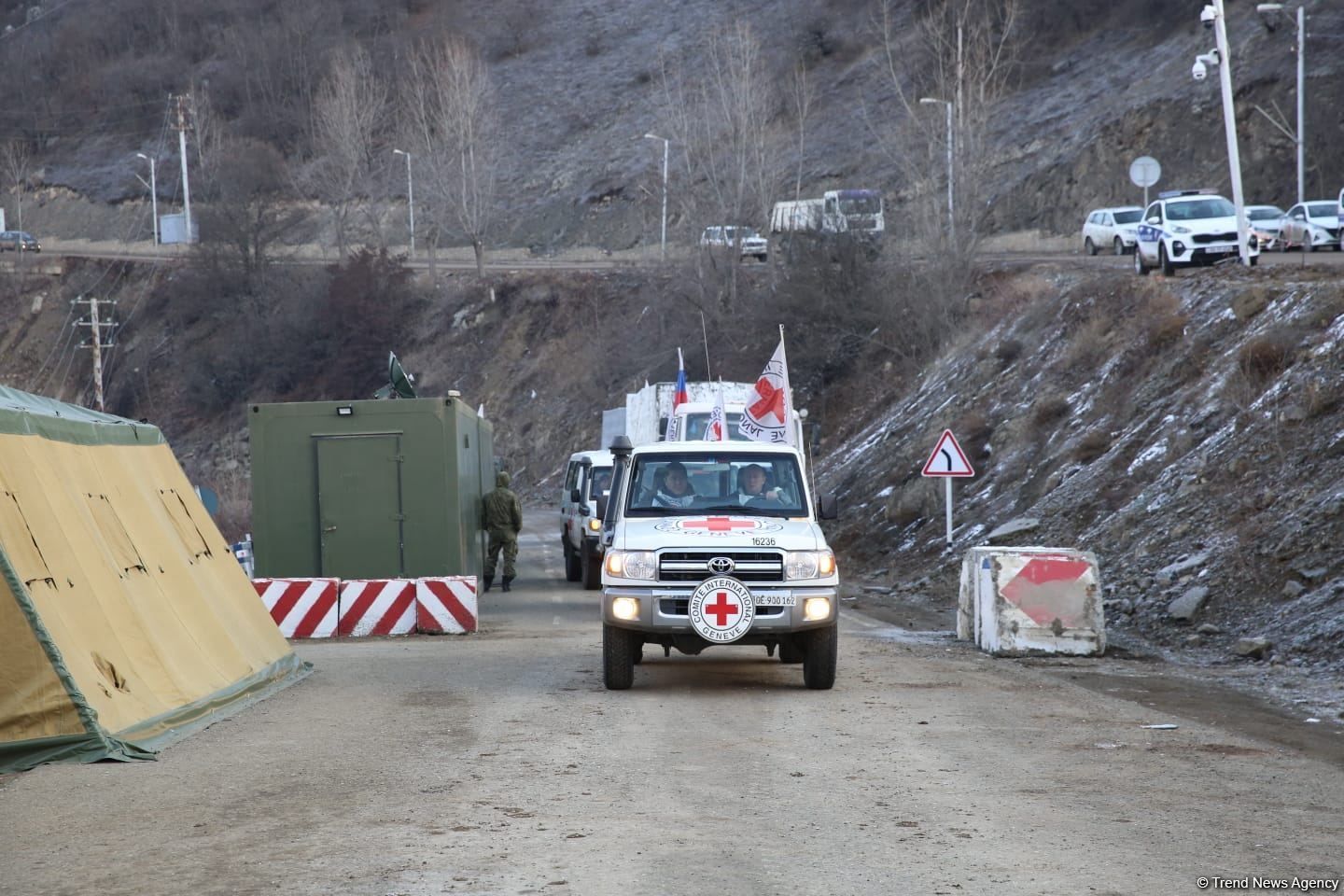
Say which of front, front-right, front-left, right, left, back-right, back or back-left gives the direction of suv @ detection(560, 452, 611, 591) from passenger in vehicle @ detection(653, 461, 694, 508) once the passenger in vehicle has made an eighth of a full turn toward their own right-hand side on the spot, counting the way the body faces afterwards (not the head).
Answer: back-right

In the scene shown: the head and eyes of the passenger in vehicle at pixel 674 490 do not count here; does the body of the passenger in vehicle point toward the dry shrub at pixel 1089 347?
no

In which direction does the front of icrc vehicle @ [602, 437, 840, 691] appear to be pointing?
toward the camera

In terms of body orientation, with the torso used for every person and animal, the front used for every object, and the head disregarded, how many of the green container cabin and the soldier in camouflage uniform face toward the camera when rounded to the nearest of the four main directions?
1

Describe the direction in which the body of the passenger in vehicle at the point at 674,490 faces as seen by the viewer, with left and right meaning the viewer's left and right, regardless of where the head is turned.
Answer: facing the viewer

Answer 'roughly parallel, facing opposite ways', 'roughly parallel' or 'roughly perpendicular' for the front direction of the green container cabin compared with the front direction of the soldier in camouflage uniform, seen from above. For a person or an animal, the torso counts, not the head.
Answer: roughly parallel, facing opposite ways

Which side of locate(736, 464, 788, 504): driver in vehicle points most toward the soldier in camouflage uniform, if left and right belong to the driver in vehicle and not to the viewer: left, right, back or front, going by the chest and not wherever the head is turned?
back

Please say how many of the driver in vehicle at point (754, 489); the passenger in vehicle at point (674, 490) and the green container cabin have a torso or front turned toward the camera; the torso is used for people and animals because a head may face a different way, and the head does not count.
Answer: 3

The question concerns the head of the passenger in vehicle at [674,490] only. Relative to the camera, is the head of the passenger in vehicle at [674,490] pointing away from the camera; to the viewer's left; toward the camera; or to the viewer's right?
toward the camera

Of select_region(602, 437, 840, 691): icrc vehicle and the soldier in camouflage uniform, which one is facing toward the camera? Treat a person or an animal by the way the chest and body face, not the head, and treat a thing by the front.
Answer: the icrc vehicle

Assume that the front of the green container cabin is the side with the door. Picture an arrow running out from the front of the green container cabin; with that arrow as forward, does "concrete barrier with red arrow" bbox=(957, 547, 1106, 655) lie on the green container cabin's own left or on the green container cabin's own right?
on the green container cabin's own left

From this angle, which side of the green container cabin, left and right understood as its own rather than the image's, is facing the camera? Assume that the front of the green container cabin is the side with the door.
front

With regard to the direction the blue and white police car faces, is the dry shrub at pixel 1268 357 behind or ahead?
ahead

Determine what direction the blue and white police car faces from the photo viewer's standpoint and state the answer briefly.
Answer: facing the viewer and to the right of the viewer

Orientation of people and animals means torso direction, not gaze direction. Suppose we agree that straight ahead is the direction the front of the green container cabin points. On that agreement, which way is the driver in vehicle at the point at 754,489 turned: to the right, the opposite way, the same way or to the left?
the same way

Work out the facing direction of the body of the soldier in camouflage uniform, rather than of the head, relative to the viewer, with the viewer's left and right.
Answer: facing away from the viewer
